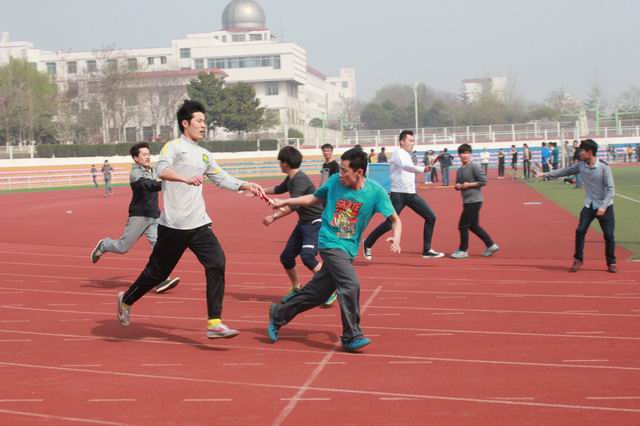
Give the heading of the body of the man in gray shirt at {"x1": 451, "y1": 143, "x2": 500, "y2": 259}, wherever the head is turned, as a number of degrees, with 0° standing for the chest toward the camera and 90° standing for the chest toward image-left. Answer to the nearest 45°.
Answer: approximately 45°

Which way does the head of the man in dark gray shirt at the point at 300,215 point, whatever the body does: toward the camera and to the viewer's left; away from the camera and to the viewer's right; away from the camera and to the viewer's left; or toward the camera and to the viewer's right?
away from the camera and to the viewer's left

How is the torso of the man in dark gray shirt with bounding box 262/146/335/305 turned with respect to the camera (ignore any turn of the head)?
to the viewer's left

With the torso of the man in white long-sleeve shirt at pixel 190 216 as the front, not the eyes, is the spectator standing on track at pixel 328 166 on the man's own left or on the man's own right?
on the man's own left

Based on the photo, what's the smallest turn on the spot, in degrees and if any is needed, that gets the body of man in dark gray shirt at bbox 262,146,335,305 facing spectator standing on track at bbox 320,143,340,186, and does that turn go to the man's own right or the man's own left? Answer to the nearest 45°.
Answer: approximately 90° to the man's own right

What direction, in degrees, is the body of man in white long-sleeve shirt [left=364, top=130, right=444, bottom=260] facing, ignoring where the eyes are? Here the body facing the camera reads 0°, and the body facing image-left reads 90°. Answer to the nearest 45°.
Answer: approximately 270°

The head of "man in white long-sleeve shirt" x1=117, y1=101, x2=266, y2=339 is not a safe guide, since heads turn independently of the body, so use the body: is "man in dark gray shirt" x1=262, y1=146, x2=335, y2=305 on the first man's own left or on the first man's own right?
on the first man's own left

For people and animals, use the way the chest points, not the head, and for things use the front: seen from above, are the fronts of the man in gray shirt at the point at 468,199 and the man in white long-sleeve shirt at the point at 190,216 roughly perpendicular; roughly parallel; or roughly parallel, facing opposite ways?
roughly perpendicular

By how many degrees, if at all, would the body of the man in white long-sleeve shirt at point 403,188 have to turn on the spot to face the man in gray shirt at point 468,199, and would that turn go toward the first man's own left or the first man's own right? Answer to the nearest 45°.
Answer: approximately 45° to the first man's own left

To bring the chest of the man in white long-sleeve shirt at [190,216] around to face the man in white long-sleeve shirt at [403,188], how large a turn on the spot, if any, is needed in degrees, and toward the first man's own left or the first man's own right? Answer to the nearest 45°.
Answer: approximately 90° to the first man's own left

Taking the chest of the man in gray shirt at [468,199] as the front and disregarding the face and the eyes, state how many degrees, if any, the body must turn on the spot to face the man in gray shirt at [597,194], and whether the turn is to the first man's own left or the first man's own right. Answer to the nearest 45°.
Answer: approximately 90° to the first man's own left

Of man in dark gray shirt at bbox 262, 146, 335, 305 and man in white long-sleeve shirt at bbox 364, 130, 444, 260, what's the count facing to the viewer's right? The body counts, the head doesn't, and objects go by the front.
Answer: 1
